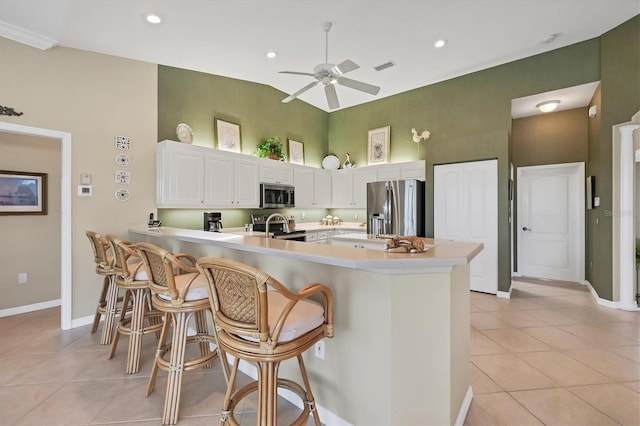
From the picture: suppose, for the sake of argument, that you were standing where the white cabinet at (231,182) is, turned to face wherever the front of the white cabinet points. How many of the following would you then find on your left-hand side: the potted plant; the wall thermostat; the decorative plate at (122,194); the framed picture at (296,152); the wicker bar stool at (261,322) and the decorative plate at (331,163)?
3

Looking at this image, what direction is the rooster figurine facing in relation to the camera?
to the viewer's left

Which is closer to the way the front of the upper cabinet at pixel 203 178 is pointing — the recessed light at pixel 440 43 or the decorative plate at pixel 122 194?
the recessed light

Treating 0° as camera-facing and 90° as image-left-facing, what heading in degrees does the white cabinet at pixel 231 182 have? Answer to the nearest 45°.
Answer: approximately 315°

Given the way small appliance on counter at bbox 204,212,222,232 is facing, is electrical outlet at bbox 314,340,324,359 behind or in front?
in front

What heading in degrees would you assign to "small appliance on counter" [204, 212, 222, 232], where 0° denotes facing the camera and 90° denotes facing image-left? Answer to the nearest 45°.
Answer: approximately 315°

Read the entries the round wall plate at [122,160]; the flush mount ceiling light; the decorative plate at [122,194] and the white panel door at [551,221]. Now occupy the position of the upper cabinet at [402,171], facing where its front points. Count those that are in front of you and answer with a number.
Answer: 2

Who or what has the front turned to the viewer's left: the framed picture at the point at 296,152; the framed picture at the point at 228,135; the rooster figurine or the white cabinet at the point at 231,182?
the rooster figurine

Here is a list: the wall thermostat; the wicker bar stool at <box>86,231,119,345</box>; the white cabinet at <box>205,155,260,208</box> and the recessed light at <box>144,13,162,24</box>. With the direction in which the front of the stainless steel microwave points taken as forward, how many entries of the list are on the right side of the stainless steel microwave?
4

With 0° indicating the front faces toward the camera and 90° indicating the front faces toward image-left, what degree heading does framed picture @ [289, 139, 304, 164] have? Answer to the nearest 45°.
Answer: approximately 315°

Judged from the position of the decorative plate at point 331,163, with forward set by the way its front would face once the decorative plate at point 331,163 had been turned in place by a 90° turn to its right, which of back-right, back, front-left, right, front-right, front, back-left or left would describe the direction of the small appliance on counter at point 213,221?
front-left

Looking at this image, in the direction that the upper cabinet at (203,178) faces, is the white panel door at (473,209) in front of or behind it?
in front

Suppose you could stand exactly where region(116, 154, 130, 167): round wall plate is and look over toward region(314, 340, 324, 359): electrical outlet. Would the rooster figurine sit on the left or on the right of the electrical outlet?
left

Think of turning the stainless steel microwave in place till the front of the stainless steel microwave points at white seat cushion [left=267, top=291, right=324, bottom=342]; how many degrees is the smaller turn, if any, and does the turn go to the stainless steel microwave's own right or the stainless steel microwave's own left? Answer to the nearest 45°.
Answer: approximately 45° to the stainless steel microwave's own right

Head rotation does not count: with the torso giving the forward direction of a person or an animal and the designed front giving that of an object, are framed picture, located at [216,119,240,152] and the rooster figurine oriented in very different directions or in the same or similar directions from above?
very different directions

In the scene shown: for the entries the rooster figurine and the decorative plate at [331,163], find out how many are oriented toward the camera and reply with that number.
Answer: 1

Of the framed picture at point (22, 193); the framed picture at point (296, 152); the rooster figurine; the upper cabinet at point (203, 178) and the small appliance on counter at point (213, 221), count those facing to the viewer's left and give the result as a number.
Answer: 1

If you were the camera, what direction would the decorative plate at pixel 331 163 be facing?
facing the viewer

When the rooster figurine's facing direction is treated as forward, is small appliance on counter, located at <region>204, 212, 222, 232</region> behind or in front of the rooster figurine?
in front

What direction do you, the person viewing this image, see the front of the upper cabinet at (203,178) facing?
facing the viewer and to the right of the viewer

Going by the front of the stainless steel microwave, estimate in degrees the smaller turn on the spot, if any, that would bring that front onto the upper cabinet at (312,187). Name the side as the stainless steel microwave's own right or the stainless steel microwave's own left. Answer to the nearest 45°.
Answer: approximately 90° to the stainless steel microwave's own left

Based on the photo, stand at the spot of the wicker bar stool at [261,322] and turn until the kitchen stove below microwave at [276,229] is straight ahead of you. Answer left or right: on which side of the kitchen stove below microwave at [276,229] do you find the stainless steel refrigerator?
right

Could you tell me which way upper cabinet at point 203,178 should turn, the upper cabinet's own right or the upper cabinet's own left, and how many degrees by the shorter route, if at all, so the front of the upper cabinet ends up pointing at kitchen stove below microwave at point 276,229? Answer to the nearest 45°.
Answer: approximately 45° to the upper cabinet's own left

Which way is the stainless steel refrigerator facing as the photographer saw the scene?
facing the viewer and to the left of the viewer
